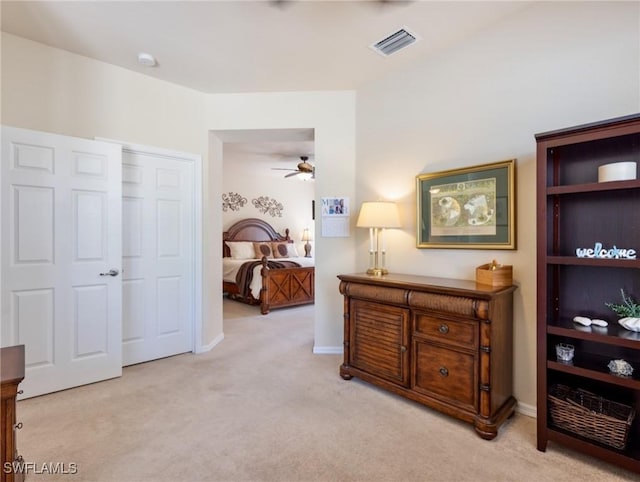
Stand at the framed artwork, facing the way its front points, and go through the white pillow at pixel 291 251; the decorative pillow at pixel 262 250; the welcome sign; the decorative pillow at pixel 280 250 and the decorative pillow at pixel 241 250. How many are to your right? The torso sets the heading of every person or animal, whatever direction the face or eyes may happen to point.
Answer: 4

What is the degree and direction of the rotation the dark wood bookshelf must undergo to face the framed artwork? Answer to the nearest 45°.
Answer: approximately 90° to its right

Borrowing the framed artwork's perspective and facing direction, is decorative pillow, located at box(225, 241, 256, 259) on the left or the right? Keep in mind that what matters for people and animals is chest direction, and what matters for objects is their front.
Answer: on its right

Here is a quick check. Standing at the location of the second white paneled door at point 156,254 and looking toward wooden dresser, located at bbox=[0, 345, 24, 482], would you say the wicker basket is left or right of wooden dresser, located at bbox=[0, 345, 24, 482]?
left

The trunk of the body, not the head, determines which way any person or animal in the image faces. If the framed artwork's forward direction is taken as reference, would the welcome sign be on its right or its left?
on its left

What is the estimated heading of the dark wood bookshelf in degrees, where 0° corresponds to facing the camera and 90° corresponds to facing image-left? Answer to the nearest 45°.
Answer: approximately 45°

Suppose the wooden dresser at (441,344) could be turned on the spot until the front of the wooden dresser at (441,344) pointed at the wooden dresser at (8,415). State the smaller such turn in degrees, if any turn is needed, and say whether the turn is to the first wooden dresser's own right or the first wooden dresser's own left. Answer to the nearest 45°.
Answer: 0° — it already faces it

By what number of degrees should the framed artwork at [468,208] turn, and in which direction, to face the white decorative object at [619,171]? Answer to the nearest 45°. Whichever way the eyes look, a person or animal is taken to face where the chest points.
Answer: approximately 90° to its left

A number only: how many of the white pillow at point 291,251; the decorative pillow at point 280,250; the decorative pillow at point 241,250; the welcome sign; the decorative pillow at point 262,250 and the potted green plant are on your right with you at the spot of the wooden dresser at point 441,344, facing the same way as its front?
4

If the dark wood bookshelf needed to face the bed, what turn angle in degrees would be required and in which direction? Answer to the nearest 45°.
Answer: approximately 45° to its right

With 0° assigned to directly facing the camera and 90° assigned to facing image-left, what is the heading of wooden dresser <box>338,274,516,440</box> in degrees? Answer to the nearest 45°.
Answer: approximately 45°

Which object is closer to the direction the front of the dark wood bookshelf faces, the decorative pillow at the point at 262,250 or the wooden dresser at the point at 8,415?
the wooden dresser
